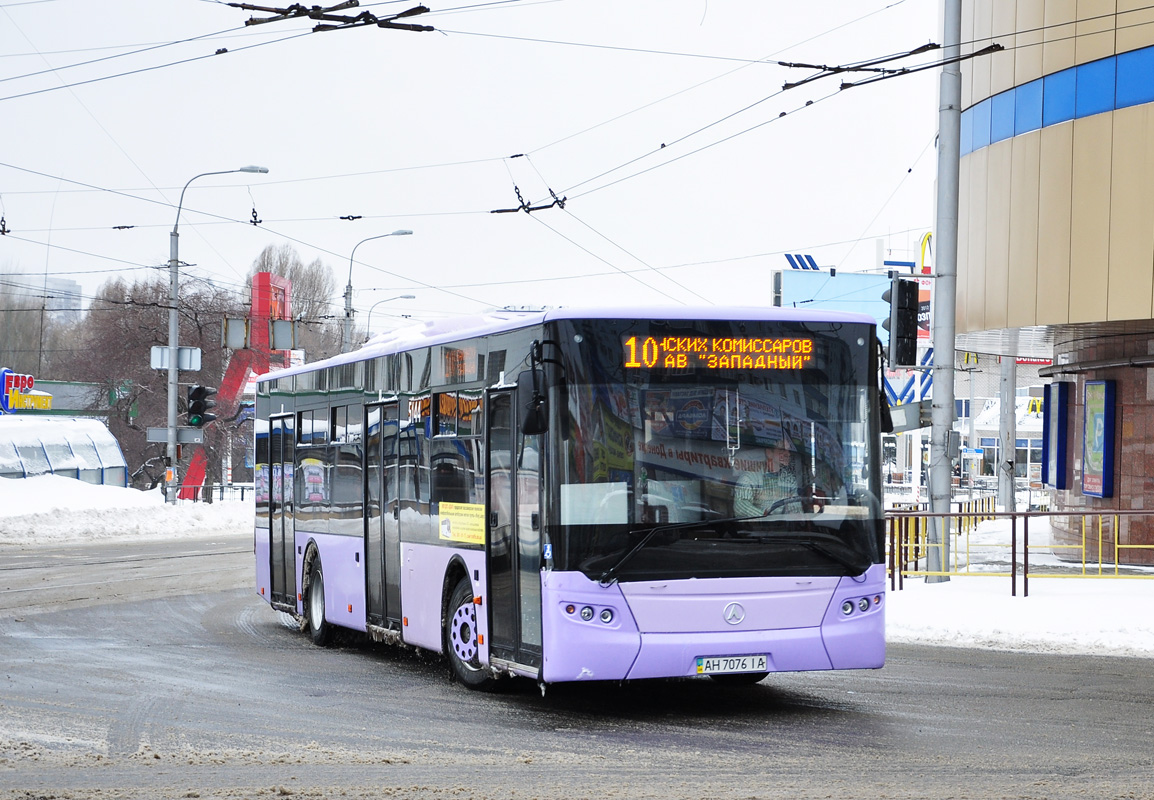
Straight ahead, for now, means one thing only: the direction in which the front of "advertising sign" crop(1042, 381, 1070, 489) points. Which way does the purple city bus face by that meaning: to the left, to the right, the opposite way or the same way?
to the left

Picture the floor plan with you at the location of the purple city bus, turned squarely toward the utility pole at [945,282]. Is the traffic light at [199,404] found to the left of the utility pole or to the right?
left

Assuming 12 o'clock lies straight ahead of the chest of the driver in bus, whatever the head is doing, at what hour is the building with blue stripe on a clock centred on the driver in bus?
The building with blue stripe is roughly at 8 o'clock from the driver in bus.

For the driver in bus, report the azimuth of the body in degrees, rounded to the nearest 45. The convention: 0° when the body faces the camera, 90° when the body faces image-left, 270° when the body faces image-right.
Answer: approximately 315°

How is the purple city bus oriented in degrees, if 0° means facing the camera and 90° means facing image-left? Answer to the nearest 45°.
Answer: approximately 315°

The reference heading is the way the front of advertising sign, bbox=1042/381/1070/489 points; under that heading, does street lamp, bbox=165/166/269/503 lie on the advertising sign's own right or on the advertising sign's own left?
on the advertising sign's own right

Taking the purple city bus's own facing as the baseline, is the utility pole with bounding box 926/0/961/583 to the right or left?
on its left

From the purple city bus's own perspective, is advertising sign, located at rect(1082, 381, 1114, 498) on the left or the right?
on its left

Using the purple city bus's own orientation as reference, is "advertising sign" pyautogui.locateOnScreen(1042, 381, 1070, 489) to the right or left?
on its left

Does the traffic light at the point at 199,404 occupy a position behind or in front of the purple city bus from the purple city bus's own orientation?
behind

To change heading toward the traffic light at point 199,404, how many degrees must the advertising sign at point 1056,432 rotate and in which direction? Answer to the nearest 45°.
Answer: approximately 45° to its right

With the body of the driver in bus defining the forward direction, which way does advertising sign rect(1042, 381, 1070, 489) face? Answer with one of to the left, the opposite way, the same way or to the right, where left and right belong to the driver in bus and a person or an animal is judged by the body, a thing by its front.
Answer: to the right
